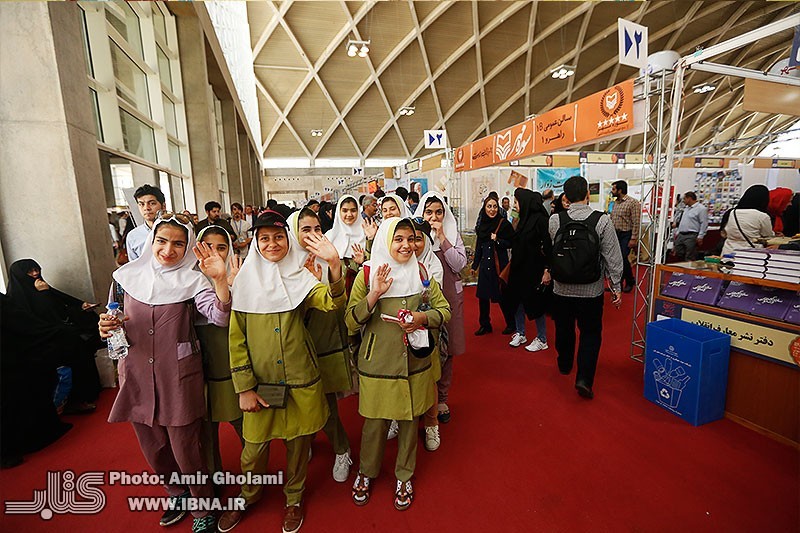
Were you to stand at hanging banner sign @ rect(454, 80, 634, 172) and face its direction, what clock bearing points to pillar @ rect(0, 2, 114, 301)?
The pillar is roughly at 12 o'clock from the hanging banner sign.

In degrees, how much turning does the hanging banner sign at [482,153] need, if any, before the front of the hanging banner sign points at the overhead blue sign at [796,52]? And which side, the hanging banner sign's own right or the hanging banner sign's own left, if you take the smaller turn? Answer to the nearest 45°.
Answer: approximately 90° to the hanging banner sign's own left

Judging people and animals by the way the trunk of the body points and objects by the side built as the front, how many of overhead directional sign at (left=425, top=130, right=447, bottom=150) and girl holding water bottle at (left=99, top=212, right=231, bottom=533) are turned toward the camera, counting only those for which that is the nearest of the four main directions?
2

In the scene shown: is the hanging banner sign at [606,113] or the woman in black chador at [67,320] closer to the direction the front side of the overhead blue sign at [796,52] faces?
the woman in black chador

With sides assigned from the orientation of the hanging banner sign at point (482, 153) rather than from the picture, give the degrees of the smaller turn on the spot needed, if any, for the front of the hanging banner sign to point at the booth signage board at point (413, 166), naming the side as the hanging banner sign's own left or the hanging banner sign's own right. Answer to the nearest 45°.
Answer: approximately 90° to the hanging banner sign's own right

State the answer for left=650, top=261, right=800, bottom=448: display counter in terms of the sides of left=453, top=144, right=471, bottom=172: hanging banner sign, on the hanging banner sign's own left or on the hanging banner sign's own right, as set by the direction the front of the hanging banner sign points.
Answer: on the hanging banner sign's own left

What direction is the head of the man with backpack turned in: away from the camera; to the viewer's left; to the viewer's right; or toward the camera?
away from the camera

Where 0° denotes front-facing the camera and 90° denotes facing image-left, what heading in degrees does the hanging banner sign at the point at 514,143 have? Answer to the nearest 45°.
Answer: approximately 45°
